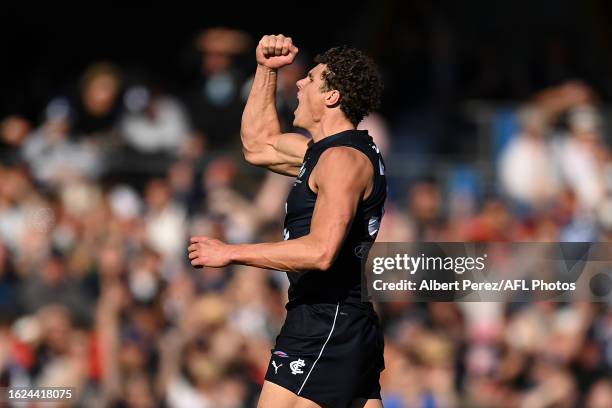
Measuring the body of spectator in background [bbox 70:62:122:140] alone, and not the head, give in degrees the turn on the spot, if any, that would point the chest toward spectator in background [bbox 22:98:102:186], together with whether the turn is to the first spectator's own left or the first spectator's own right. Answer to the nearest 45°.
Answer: approximately 45° to the first spectator's own right

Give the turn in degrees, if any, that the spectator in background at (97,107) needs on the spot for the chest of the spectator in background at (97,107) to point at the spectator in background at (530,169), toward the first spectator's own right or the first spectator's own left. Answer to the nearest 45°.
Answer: approximately 90° to the first spectator's own left

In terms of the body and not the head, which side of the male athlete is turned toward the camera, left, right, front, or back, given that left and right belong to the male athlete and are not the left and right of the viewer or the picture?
left

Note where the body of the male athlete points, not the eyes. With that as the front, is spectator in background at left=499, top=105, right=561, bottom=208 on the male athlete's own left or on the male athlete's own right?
on the male athlete's own right

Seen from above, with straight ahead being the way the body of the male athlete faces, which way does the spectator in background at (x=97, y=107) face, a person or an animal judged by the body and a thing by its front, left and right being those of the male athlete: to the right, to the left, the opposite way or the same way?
to the left

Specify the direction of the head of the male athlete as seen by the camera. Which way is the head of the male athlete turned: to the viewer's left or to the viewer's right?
to the viewer's left

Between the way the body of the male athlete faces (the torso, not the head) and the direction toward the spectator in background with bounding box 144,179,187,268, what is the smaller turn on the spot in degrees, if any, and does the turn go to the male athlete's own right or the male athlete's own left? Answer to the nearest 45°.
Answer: approximately 90° to the male athlete's own right

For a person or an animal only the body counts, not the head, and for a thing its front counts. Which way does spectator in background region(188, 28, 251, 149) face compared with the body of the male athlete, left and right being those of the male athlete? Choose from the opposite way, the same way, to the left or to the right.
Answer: to the left

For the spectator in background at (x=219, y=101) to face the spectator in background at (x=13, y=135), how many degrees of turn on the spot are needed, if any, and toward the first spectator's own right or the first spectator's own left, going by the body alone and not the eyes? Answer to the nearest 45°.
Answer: approximately 90° to the first spectator's own right
